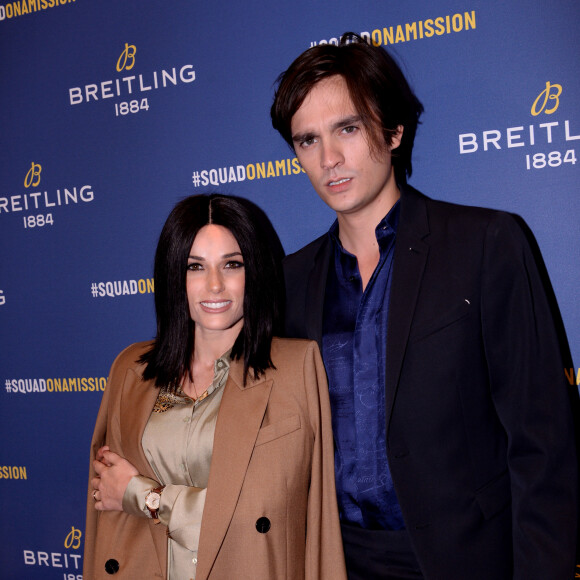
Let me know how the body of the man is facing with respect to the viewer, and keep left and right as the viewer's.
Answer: facing the viewer and to the left of the viewer

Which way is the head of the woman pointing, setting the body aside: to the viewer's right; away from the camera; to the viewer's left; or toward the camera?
toward the camera
